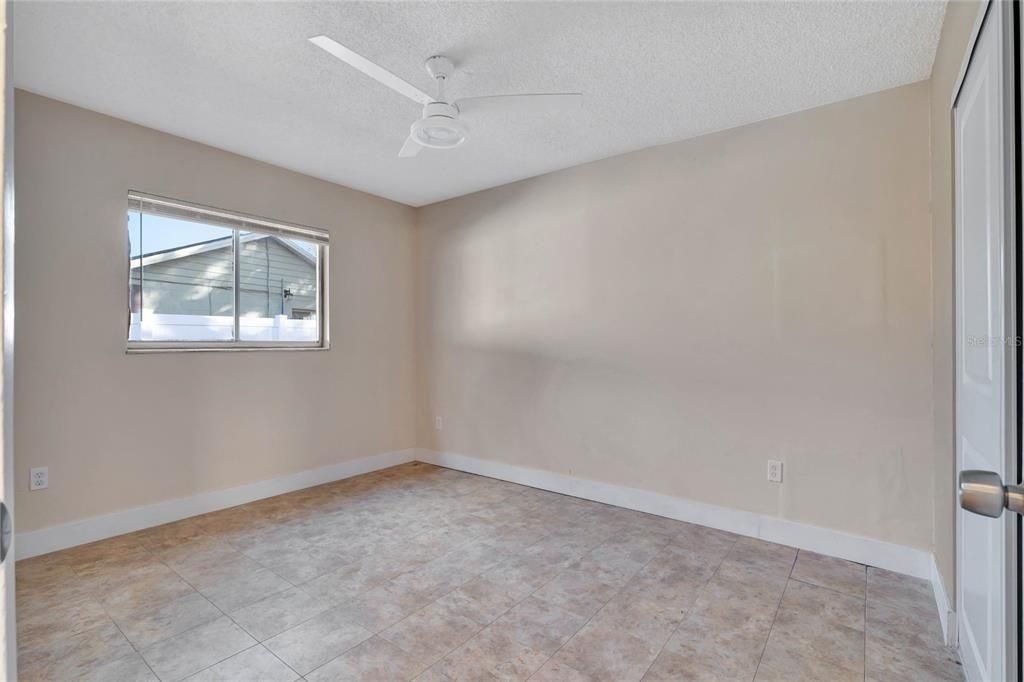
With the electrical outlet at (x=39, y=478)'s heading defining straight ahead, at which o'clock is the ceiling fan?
The ceiling fan is roughly at 11 o'clock from the electrical outlet.

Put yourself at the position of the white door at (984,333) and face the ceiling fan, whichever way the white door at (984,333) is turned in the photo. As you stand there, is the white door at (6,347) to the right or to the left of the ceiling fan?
left

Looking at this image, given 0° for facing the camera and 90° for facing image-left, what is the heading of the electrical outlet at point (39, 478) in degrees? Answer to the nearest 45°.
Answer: approximately 0°

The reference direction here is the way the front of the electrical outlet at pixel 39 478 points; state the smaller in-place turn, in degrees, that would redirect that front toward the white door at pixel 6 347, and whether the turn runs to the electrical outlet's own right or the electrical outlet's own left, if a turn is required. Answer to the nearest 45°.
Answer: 0° — it already faces it

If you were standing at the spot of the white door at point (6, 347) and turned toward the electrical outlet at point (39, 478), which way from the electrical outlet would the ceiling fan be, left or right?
right

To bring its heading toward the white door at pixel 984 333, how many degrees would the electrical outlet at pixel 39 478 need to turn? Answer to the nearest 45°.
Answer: approximately 45° to its left

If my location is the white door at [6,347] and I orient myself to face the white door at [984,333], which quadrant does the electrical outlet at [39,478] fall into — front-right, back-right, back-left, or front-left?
back-left
